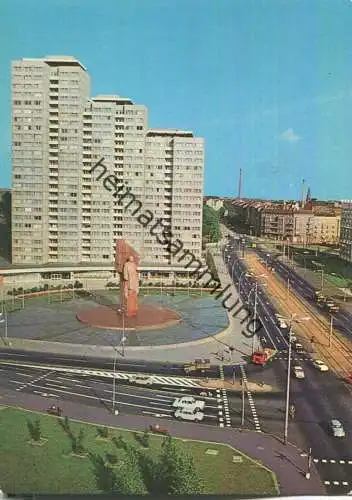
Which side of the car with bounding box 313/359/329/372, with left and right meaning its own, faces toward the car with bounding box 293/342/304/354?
back

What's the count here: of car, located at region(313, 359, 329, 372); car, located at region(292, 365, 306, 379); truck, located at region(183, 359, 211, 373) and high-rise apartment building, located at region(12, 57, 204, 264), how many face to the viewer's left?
1

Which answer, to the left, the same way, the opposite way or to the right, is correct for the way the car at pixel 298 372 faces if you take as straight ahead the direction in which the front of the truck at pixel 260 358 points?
to the left

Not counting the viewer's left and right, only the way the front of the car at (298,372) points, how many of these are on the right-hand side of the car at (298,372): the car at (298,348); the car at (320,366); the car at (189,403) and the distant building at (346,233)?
1

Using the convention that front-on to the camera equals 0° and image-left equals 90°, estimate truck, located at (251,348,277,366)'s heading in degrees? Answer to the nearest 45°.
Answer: approximately 45°

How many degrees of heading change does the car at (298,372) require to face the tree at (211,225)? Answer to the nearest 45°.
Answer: approximately 135° to its left

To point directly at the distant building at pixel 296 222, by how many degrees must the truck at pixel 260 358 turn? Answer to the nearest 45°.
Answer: approximately 135° to its right

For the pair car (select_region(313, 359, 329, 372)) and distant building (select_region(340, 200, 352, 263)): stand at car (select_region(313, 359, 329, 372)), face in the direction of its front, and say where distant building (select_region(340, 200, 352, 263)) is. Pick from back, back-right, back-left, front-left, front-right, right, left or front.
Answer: back-left

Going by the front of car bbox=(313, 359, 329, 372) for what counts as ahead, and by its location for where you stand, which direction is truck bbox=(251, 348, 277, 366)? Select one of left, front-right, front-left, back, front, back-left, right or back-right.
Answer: back-right

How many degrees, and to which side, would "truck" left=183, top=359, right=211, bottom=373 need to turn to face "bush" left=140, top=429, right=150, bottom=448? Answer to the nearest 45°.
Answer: approximately 90° to its left

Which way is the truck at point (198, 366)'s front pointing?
to the viewer's left

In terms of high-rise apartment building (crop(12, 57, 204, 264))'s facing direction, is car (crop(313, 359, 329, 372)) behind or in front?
in front

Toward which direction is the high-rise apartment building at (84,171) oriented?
toward the camera
